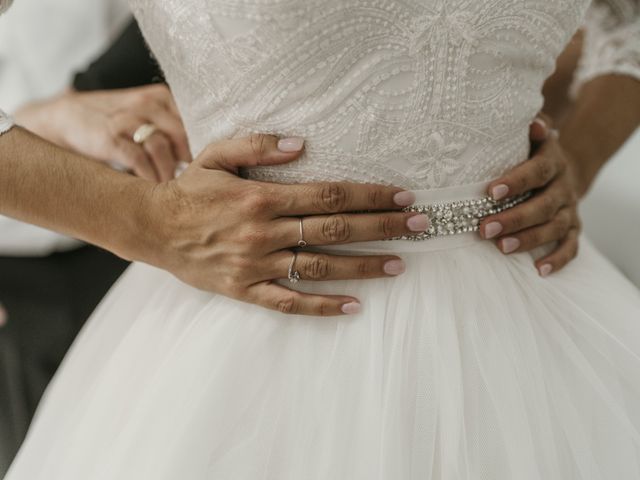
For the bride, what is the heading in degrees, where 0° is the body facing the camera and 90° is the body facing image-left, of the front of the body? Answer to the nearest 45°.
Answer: approximately 315°
